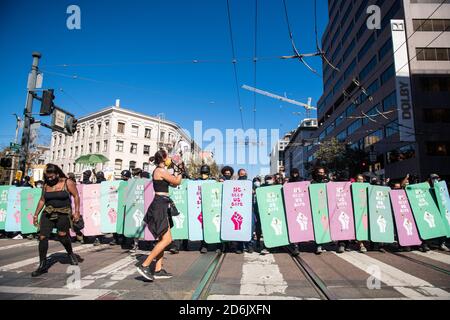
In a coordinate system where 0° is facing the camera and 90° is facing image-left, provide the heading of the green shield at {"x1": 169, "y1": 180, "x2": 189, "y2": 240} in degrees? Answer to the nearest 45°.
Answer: approximately 0°

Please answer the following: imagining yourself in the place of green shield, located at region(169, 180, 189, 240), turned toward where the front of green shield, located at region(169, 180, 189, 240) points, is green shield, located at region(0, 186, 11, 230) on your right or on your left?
on your right

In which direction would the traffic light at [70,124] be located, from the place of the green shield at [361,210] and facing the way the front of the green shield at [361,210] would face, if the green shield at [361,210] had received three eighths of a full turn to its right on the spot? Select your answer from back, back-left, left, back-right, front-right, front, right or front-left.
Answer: front-left

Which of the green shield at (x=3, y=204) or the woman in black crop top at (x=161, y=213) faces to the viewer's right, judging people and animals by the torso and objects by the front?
the woman in black crop top

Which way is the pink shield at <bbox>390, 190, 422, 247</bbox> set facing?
toward the camera

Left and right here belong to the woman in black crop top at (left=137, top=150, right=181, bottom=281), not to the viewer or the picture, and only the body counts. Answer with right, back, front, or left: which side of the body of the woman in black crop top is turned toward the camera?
right

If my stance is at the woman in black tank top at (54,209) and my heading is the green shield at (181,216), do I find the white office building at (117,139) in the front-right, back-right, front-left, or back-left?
front-left

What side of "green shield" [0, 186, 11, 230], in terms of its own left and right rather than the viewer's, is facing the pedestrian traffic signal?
back

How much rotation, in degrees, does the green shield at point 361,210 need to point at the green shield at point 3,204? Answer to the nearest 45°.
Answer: approximately 90° to its right

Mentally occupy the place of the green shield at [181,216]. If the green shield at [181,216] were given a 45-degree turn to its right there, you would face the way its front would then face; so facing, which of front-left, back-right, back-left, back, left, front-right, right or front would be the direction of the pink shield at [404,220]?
back-left

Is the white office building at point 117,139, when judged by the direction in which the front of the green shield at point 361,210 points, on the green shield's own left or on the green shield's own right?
on the green shield's own right

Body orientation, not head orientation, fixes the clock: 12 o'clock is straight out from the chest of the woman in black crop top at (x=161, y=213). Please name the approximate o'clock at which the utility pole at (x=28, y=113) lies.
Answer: The utility pole is roughly at 8 o'clock from the woman in black crop top.

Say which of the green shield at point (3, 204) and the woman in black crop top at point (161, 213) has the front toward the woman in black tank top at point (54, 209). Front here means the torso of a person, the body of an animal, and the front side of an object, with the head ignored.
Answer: the green shield

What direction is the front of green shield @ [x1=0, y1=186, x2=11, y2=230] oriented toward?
toward the camera

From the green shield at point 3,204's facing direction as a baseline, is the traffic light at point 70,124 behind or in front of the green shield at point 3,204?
behind

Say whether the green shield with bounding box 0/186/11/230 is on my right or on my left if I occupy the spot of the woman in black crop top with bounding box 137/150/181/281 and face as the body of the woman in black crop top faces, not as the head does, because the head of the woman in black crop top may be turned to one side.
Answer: on my left
